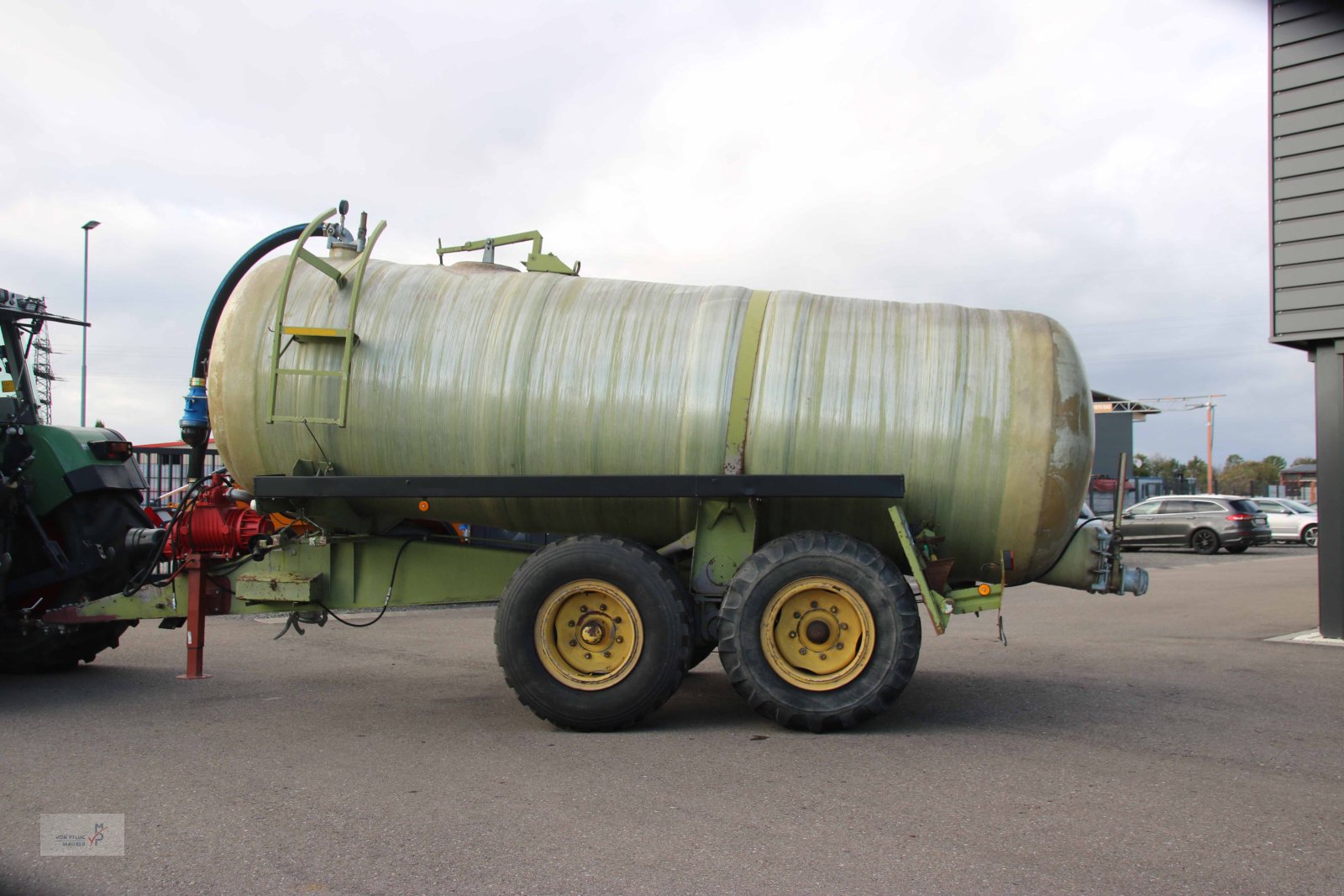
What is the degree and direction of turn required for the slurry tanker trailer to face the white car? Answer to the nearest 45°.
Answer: approximately 135° to its right

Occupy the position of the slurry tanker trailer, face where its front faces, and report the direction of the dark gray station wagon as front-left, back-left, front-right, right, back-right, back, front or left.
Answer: back-right

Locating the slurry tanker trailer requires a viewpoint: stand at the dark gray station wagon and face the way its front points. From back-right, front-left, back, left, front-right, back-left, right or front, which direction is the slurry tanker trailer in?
back-left

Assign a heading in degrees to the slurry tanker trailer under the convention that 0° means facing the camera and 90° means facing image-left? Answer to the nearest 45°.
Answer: approximately 90°

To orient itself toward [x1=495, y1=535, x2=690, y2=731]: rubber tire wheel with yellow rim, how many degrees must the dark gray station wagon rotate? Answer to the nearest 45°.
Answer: approximately 135° to its left

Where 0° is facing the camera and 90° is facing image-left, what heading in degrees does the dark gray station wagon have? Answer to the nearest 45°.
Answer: approximately 135°
